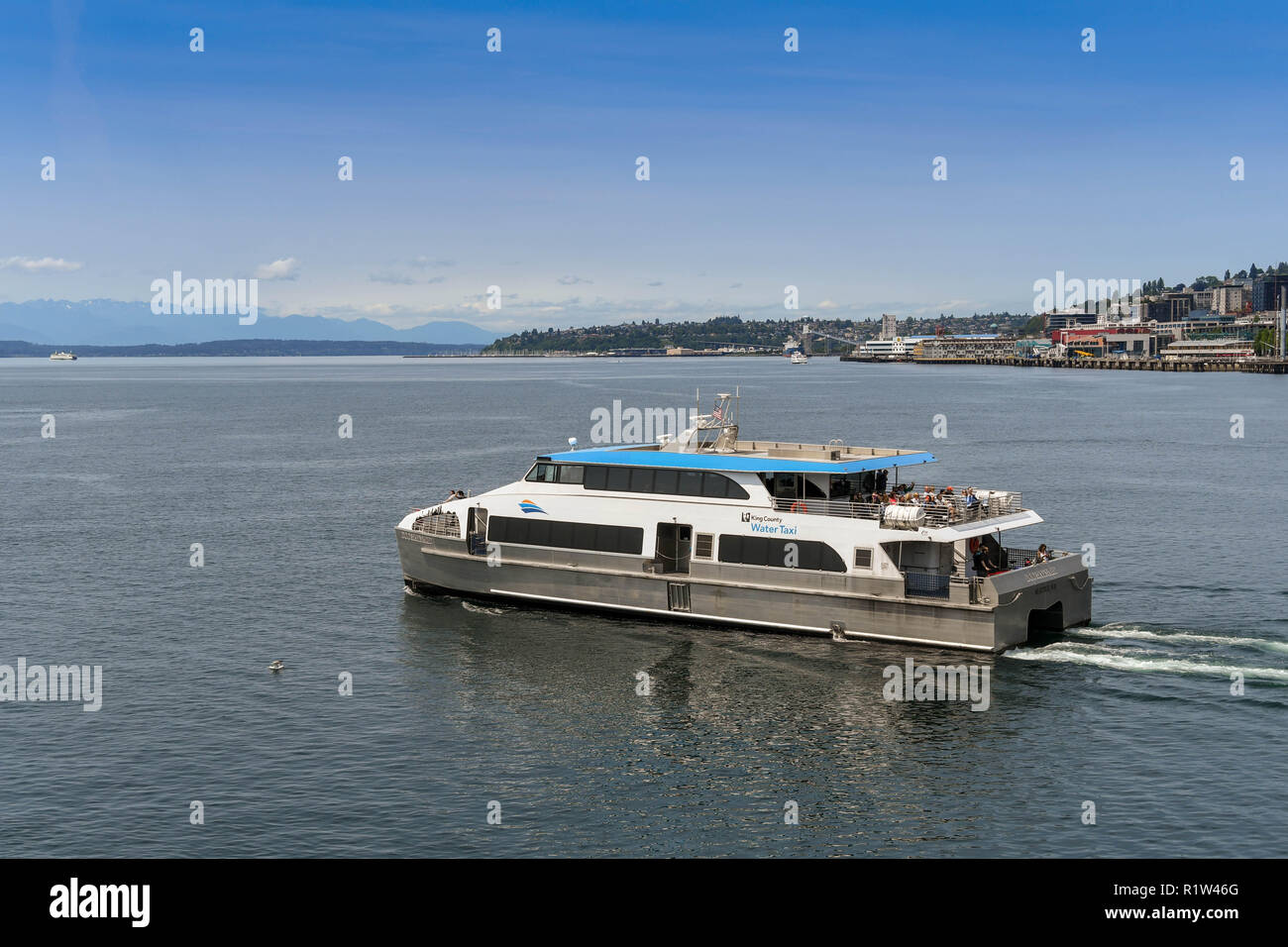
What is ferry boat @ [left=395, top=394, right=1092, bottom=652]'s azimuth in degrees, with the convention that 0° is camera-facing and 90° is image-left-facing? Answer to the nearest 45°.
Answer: approximately 135°
